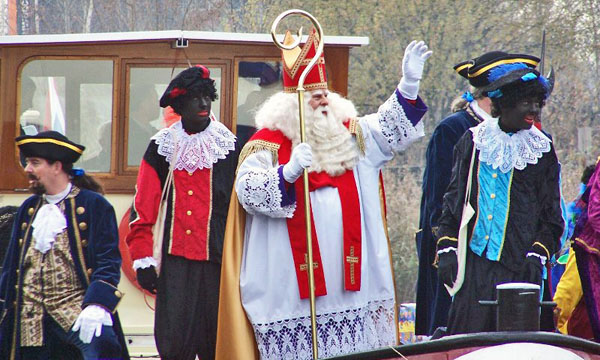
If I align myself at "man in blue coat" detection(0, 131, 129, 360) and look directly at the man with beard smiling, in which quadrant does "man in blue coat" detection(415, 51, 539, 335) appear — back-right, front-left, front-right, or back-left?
front-left

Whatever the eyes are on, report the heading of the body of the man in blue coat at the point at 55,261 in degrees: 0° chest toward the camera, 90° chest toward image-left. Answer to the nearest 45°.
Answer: approximately 45°

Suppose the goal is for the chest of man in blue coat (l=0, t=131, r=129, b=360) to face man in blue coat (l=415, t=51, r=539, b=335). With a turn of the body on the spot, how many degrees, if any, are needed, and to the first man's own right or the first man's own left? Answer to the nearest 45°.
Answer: approximately 135° to the first man's own left

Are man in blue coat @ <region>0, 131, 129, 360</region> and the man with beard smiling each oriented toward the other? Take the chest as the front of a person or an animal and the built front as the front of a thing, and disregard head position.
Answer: no

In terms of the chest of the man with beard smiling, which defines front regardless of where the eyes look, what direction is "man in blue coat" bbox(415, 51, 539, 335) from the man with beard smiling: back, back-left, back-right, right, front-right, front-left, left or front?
left

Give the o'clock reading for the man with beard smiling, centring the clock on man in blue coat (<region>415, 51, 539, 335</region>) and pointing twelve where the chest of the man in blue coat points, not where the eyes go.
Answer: The man with beard smiling is roughly at 4 o'clock from the man in blue coat.

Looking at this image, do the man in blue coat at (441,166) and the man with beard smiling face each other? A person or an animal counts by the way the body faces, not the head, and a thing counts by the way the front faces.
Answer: no

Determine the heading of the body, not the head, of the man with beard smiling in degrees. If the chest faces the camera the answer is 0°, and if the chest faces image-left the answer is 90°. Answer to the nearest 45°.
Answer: approximately 315°

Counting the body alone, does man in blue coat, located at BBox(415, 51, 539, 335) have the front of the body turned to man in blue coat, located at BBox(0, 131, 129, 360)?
no

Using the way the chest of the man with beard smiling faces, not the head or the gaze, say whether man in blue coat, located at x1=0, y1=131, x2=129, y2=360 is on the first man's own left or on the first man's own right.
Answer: on the first man's own right

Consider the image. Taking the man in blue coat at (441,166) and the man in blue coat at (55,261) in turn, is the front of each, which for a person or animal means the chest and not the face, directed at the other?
no
